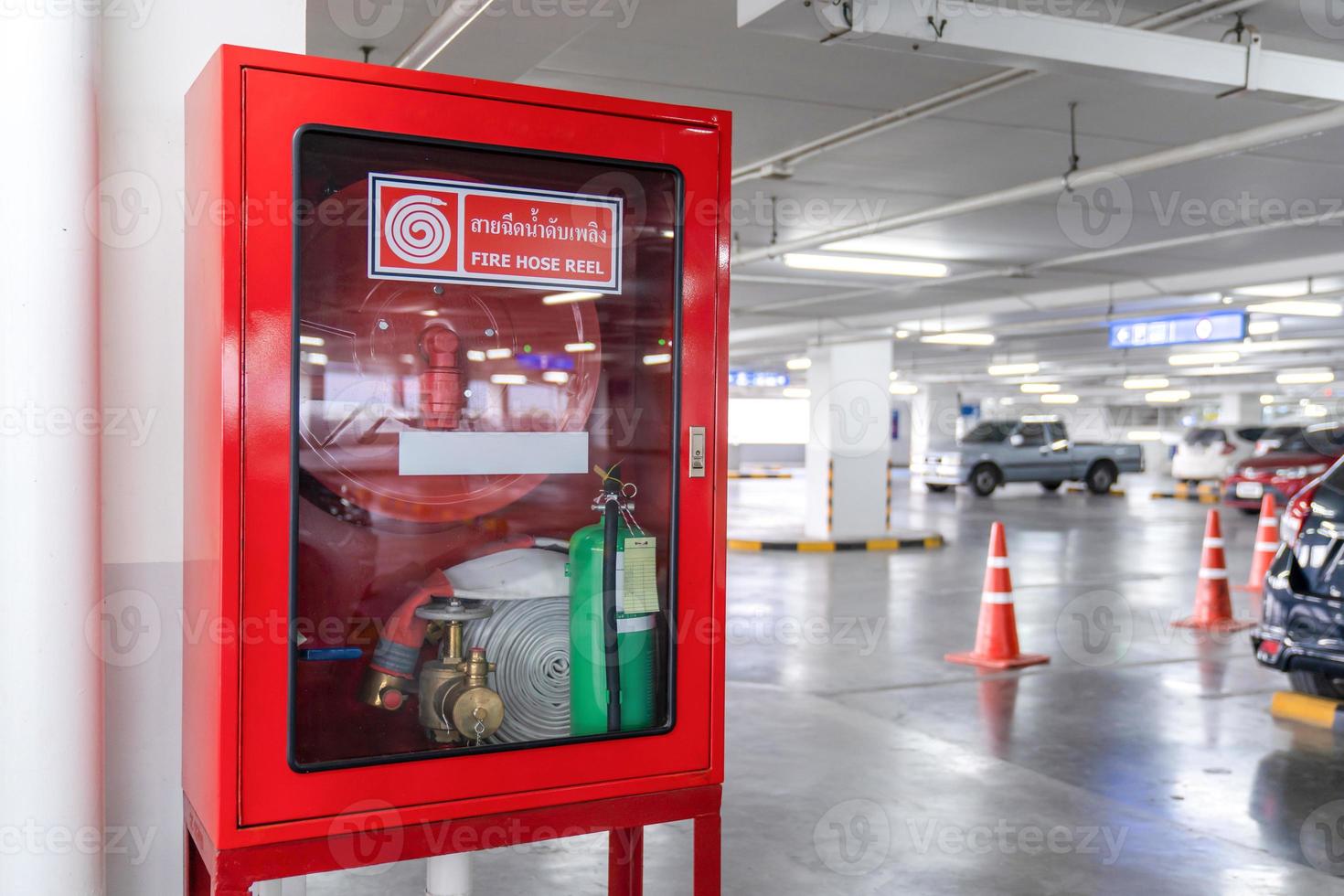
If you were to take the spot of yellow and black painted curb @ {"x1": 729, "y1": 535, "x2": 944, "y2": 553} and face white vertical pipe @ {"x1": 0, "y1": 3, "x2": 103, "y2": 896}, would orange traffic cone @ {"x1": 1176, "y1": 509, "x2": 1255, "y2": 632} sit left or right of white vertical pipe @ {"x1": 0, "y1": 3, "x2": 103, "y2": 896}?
left

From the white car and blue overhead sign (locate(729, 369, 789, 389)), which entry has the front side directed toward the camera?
the blue overhead sign

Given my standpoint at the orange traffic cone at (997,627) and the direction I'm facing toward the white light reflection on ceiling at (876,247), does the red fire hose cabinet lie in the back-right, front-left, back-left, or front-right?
back-left

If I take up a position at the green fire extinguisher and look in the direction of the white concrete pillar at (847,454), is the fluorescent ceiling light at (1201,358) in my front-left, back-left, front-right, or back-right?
front-right

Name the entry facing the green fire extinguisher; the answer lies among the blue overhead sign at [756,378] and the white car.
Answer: the blue overhead sign

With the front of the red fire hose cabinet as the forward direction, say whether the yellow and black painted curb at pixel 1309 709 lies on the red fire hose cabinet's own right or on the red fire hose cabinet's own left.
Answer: on the red fire hose cabinet's own left

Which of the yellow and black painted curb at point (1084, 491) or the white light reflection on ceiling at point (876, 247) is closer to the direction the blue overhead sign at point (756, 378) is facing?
the white light reflection on ceiling

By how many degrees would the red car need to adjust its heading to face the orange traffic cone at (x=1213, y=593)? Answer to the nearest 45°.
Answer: approximately 45° to its left

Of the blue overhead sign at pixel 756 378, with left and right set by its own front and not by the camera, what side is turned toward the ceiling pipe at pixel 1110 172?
front

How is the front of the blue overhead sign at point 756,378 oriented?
toward the camera

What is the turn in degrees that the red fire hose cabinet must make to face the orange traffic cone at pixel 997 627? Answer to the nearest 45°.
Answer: approximately 90° to its left

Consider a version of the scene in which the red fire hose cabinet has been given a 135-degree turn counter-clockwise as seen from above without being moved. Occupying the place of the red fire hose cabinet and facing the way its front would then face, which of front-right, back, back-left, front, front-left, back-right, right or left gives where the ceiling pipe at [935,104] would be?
front-right

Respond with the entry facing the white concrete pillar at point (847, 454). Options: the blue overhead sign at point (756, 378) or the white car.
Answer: the blue overhead sign

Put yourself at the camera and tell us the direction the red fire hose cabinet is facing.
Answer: facing the viewer and to the right of the viewer

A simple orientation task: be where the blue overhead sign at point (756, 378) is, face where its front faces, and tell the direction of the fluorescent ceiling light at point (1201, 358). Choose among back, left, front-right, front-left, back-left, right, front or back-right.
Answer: front-left

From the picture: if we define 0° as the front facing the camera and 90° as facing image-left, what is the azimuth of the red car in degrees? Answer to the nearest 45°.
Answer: approximately 45°
